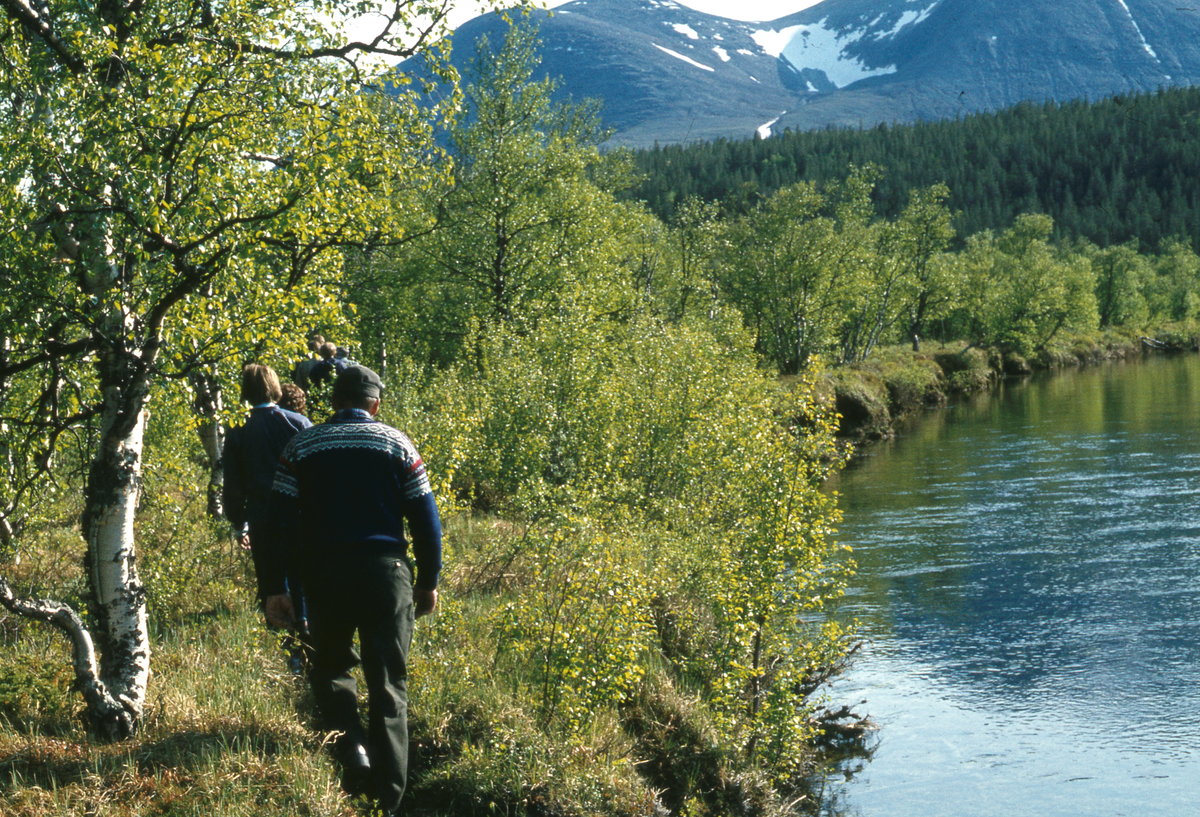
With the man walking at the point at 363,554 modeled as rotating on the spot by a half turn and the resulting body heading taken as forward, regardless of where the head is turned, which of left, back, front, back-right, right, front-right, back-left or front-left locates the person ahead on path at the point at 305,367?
back

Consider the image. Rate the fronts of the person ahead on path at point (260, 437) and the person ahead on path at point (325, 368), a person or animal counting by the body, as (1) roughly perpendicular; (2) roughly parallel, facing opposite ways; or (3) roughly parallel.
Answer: roughly parallel

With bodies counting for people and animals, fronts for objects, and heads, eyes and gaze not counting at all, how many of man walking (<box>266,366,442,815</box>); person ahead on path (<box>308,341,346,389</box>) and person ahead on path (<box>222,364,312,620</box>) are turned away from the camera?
3

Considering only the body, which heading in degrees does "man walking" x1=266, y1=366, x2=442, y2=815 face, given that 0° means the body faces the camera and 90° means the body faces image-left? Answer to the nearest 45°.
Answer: approximately 180°

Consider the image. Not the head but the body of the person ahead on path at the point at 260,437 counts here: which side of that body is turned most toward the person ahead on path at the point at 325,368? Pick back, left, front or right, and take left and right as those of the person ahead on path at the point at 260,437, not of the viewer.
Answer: front

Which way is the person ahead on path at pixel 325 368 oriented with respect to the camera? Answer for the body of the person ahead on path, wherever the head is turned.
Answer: away from the camera

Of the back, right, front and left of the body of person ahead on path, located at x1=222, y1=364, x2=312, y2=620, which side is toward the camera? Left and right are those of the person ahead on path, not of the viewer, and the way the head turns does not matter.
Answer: back

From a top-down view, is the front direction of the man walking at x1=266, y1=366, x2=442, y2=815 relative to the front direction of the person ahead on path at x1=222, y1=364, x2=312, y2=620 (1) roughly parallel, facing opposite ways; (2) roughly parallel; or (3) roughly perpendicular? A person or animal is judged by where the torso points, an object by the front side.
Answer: roughly parallel

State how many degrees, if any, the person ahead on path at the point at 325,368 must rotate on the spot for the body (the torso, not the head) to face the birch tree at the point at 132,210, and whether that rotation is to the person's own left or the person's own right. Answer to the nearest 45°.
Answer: approximately 180°

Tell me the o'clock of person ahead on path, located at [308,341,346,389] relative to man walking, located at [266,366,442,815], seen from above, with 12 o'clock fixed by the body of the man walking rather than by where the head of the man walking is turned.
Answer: The person ahead on path is roughly at 12 o'clock from the man walking.

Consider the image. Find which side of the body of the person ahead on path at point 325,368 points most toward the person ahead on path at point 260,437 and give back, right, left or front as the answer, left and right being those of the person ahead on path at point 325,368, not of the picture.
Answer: back

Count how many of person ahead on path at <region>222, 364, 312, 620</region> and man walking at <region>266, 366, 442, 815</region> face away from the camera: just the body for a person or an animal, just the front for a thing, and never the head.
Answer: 2

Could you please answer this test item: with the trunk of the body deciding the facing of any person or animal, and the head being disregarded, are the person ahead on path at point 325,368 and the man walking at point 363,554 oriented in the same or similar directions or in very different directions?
same or similar directions
